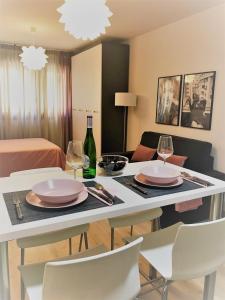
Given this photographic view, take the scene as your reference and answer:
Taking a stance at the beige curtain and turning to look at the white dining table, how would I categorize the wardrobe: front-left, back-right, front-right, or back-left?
front-left

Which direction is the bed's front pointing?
to the viewer's right

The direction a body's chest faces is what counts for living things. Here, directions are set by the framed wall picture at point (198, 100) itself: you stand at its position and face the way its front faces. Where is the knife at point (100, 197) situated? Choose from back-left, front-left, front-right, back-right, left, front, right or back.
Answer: front-left

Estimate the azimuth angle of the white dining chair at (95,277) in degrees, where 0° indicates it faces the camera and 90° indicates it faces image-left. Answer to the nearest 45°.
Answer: approximately 135°

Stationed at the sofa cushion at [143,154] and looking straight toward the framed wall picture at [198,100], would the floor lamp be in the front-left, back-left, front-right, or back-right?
back-left

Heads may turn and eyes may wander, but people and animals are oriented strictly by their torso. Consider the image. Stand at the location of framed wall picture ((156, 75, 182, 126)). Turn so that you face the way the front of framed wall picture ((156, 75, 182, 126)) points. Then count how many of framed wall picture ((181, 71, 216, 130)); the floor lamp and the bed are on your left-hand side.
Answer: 1

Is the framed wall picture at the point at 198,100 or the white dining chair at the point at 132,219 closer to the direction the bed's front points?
the framed wall picture

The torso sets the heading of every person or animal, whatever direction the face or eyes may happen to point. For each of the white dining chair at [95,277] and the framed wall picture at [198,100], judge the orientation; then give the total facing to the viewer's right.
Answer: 0

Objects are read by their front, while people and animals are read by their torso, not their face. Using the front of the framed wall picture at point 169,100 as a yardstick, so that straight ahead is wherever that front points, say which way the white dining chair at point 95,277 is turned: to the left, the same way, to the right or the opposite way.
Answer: to the right

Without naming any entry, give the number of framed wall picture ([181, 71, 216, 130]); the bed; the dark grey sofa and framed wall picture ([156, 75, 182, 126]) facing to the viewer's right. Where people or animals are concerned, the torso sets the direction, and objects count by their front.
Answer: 1

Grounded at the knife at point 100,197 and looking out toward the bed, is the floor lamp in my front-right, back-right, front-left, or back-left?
front-right

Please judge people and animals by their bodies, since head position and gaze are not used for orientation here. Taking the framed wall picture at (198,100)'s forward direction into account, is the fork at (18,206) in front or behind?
in front

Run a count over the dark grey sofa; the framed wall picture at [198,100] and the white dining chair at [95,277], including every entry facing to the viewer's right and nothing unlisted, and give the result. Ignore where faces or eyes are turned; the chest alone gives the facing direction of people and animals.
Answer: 0

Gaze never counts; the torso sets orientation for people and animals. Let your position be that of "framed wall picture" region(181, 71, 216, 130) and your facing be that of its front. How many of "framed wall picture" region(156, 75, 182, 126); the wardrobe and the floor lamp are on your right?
3

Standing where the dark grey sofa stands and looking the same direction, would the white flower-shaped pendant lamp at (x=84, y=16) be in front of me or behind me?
in front

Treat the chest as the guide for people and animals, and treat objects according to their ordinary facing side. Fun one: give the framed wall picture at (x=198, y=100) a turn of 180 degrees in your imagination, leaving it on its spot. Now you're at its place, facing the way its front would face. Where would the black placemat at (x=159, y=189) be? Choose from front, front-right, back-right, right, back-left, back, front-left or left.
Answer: back-right

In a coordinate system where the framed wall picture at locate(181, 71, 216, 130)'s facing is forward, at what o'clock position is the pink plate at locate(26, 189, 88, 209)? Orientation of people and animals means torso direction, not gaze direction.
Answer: The pink plate is roughly at 11 o'clock from the framed wall picture.
